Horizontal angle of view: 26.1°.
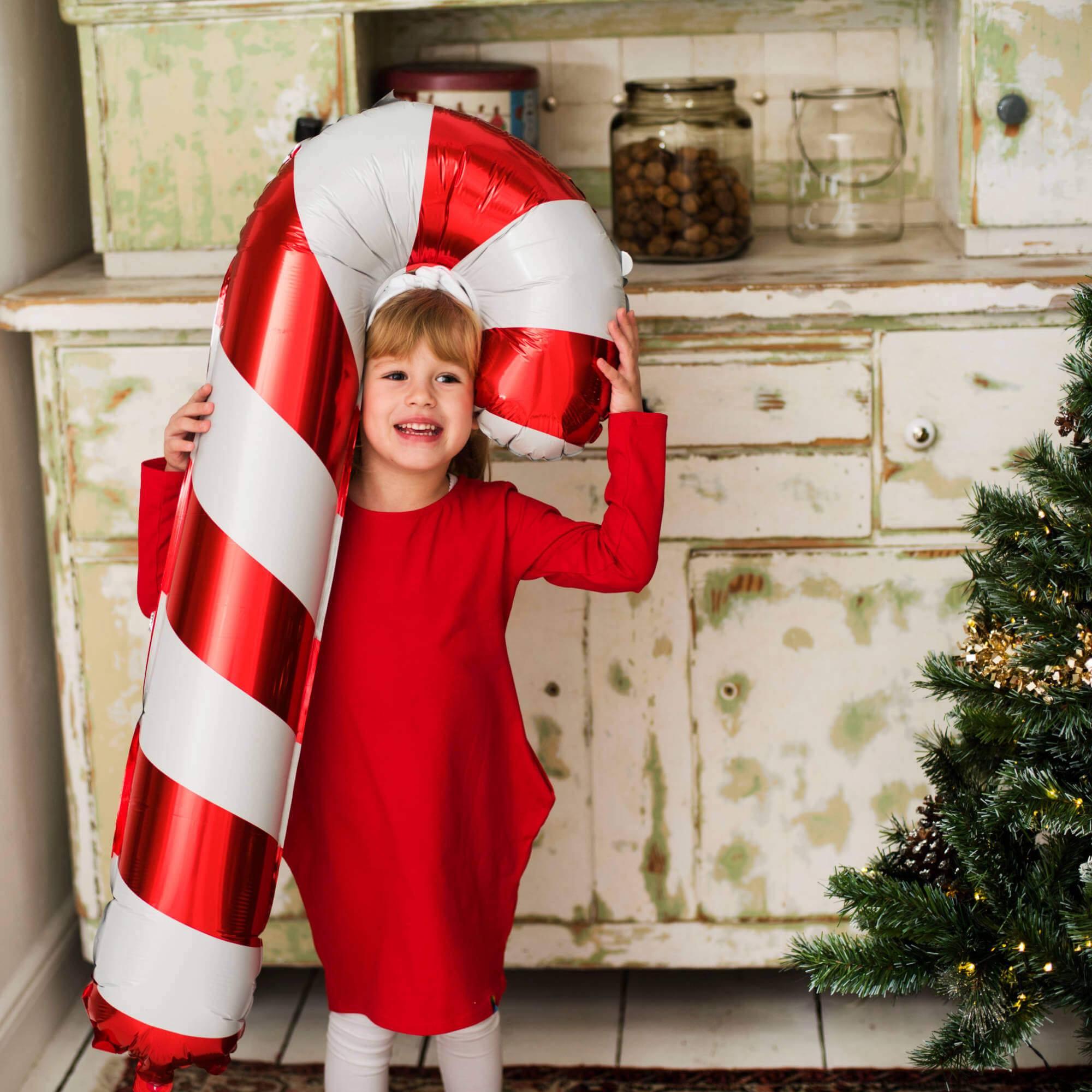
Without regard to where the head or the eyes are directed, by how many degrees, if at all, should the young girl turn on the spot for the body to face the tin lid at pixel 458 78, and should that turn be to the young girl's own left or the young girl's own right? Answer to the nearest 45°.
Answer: approximately 180°

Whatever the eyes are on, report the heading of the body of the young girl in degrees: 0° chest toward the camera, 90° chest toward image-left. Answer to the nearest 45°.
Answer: approximately 0°

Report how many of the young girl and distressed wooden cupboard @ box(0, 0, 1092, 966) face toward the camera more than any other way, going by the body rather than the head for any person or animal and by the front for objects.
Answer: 2

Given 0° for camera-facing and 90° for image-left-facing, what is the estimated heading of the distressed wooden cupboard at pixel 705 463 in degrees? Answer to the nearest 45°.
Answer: approximately 0°

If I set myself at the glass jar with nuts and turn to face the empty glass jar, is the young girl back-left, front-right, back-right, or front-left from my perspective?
back-right

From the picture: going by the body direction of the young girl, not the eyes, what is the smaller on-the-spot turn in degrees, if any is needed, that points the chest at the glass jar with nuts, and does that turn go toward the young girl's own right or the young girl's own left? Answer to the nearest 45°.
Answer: approximately 135° to the young girl's own left

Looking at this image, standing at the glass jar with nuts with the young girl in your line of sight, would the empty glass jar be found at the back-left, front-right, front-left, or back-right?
back-left
